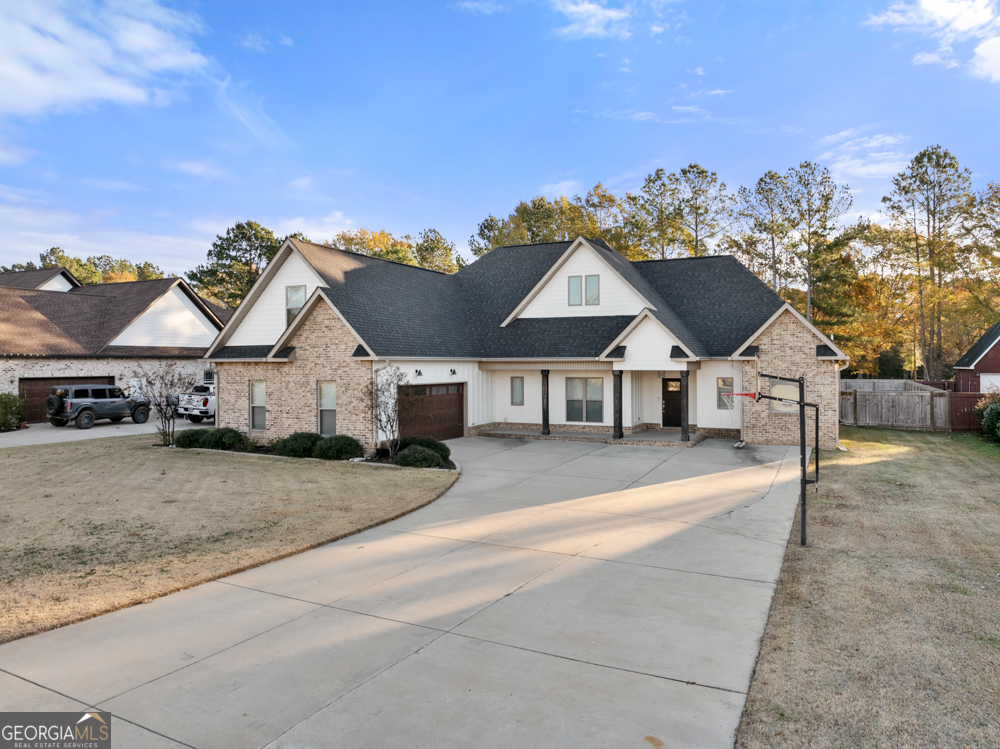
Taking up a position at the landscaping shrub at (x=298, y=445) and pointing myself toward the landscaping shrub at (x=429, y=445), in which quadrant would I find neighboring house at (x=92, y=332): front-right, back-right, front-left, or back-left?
back-left

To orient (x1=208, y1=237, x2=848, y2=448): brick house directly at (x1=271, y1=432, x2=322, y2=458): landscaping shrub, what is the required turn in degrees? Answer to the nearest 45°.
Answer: approximately 45° to its right

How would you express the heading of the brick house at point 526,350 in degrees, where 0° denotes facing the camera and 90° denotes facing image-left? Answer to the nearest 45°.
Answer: approximately 0°

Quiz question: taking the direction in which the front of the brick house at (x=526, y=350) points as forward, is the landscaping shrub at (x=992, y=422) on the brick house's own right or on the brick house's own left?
on the brick house's own left

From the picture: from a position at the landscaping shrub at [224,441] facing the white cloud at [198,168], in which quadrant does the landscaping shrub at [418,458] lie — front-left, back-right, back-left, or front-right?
back-right

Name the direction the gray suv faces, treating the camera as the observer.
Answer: facing away from the viewer and to the right of the viewer
